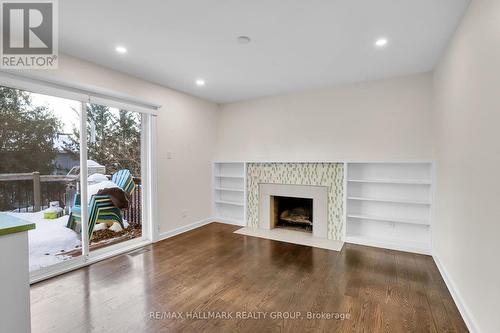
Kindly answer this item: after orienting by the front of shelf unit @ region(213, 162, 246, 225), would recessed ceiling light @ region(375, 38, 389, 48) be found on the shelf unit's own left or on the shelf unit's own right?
on the shelf unit's own left

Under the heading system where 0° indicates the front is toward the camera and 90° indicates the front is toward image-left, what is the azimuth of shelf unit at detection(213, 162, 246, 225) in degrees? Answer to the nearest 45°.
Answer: approximately 45°

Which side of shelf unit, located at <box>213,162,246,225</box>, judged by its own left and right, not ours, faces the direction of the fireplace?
left

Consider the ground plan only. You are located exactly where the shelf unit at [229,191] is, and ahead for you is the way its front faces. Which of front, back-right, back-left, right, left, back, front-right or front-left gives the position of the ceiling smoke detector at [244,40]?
front-left

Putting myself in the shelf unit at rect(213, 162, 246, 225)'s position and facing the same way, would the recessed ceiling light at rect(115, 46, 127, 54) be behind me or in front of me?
in front

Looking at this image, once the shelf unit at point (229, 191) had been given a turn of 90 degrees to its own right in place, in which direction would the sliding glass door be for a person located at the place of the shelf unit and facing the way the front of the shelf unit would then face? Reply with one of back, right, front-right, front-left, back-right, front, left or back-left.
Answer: left

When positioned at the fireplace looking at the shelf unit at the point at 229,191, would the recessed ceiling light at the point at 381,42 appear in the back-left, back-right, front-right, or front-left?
back-left

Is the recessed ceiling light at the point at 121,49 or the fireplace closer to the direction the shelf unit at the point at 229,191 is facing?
the recessed ceiling light

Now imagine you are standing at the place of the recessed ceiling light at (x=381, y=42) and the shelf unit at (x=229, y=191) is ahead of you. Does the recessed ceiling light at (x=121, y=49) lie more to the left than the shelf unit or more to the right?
left

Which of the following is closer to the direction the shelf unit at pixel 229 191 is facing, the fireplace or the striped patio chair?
the striped patio chair
